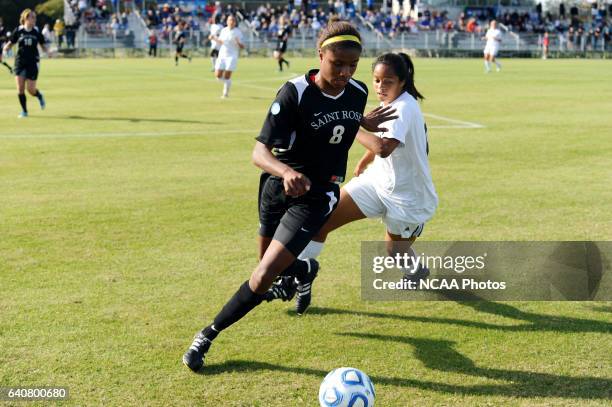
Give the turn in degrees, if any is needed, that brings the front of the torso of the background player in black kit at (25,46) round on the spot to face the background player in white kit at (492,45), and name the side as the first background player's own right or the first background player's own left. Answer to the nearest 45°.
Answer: approximately 135° to the first background player's own left

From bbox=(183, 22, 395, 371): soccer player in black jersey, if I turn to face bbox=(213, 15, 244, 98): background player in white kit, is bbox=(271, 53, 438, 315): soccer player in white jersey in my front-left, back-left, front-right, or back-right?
front-right

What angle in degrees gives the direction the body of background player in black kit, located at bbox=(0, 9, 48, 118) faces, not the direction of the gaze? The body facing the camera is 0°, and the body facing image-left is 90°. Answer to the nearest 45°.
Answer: approximately 0°

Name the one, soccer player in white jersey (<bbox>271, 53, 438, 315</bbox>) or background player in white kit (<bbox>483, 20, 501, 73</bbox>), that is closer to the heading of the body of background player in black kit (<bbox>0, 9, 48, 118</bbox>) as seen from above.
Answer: the soccer player in white jersey

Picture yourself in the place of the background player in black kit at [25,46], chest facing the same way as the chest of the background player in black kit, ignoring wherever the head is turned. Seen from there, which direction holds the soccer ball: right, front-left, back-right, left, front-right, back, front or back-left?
front

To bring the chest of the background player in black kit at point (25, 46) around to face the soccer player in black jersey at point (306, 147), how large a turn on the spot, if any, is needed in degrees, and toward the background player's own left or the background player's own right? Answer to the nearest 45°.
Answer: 0° — they already face them

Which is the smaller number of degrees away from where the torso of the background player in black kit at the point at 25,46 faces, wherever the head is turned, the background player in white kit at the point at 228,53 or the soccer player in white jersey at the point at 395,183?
the soccer player in white jersey

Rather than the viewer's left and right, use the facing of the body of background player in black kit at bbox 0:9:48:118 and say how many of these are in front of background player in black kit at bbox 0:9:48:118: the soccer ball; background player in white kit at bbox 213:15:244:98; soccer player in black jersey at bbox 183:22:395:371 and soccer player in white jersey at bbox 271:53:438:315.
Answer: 3

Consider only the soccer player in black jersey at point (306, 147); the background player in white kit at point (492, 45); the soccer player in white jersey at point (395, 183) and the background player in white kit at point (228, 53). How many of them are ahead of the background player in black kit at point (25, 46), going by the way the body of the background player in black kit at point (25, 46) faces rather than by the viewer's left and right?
2

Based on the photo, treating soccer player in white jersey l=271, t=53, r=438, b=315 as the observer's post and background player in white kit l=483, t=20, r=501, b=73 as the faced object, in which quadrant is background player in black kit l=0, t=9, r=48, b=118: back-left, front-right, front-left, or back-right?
front-left

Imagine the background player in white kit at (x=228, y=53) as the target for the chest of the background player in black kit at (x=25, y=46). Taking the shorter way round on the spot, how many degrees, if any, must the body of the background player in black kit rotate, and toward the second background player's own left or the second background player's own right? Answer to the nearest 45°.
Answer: approximately 135° to the second background player's own left

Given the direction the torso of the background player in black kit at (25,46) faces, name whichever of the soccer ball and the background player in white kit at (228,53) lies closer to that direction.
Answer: the soccer ball

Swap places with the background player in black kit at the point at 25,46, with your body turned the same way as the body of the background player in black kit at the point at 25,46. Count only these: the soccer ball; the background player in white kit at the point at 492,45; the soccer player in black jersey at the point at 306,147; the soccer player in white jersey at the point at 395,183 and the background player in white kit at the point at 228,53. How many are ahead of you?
3

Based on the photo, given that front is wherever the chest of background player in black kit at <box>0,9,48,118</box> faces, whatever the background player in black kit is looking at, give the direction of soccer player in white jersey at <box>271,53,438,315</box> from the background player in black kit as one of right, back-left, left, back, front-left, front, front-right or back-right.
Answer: front
